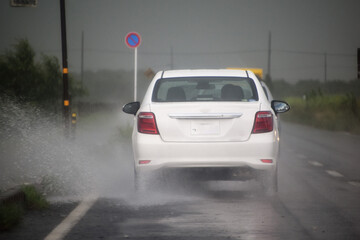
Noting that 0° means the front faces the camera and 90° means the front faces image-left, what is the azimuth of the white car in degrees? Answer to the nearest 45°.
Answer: approximately 180°

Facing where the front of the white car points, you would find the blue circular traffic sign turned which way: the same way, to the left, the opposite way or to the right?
the opposite way

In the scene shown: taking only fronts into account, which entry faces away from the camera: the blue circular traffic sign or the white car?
the white car

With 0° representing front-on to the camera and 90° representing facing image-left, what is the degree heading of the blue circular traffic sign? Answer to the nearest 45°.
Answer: approximately 0°

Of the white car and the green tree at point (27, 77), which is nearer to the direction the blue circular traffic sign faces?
the white car

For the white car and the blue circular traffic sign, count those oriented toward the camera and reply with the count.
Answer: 1

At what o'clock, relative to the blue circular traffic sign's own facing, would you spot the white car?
The white car is roughly at 12 o'clock from the blue circular traffic sign.

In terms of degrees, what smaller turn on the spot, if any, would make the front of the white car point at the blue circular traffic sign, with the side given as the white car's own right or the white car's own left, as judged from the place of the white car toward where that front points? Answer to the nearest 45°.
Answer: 0° — it already faces it
